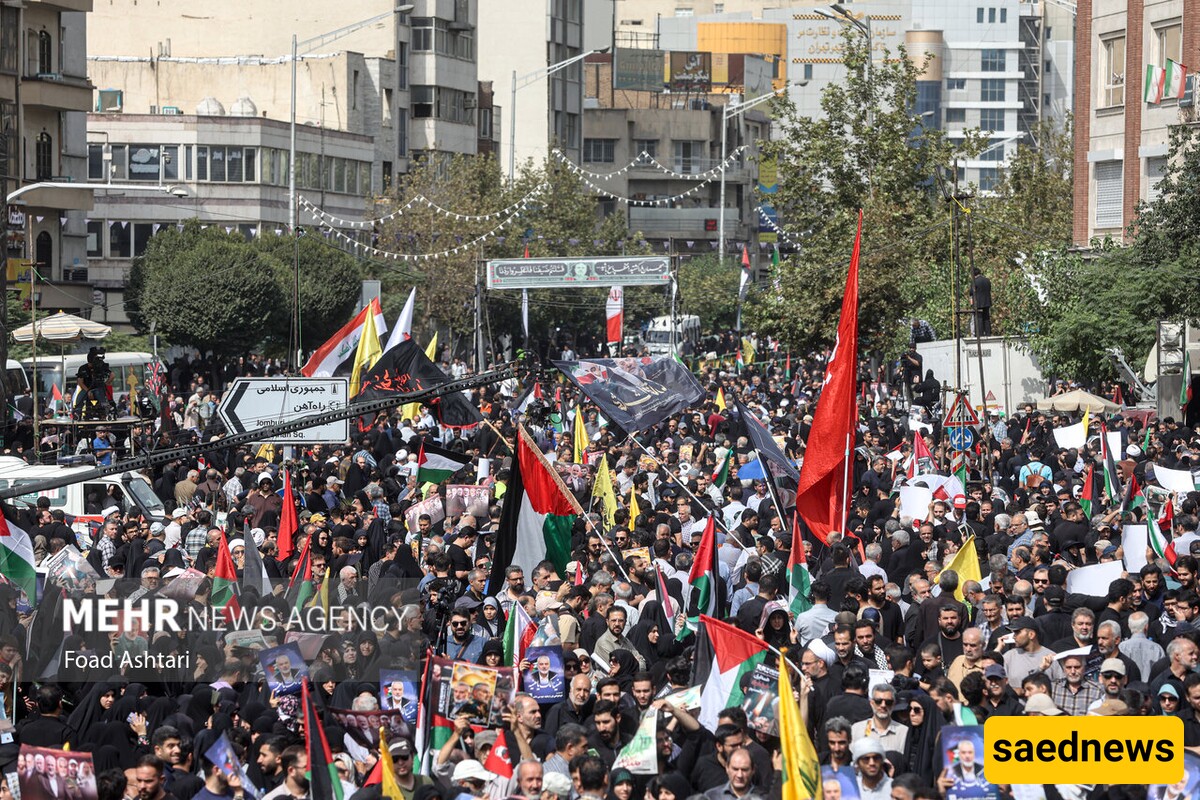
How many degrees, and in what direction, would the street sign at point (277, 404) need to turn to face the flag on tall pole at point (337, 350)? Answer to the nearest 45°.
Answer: approximately 180°

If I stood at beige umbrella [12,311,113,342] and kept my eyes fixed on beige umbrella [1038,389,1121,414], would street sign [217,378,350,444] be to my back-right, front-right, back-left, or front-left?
front-right

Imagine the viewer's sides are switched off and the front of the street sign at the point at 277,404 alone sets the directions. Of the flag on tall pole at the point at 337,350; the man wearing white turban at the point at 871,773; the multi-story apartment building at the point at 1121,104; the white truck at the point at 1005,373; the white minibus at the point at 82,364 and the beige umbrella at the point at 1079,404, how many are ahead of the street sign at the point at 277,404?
1

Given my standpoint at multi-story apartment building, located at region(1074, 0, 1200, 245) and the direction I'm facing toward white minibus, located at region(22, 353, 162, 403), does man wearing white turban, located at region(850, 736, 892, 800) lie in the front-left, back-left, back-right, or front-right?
front-left

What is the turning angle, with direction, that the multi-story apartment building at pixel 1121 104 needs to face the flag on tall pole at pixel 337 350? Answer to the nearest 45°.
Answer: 0° — it already faces it

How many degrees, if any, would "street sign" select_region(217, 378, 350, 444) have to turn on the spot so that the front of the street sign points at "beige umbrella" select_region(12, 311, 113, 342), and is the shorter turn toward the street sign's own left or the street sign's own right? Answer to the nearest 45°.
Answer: approximately 180°

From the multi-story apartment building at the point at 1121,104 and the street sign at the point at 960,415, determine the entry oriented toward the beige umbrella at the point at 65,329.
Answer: the multi-story apartment building

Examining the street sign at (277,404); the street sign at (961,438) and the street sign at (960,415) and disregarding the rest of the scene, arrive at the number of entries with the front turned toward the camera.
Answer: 3

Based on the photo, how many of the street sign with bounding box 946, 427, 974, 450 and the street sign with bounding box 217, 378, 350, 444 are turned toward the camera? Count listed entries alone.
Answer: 2

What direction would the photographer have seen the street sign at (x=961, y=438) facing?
facing the viewer

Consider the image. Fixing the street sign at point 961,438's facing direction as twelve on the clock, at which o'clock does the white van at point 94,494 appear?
The white van is roughly at 2 o'clock from the street sign.

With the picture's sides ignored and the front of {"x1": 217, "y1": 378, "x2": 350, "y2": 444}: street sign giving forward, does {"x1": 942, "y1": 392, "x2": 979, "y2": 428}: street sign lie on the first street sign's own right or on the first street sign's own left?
on the first street sign's own left

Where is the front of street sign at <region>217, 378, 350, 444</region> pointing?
toward the camera

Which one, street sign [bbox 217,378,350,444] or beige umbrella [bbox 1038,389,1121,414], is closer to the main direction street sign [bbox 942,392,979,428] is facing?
the street sign
